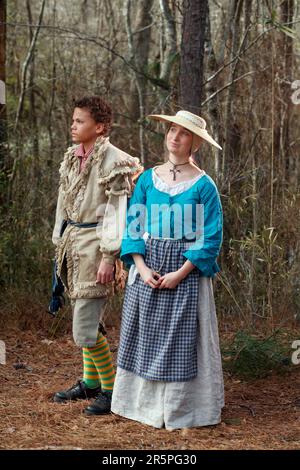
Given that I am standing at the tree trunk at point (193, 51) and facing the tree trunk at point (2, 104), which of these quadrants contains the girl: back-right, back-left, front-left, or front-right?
back-left

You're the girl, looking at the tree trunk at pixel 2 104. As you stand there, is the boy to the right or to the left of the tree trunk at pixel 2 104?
left

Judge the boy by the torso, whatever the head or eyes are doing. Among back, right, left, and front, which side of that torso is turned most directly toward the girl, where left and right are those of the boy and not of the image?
left

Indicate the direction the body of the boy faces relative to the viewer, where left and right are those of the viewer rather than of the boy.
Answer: facing the viewer and to the left of the viewer

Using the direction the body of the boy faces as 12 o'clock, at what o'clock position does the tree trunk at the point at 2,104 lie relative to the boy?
The tree trunk is roughly at 4 o'clock from the boy.

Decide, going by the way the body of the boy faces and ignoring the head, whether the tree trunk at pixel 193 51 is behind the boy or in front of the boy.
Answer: behind

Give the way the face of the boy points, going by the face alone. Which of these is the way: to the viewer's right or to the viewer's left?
to the viewer's left
